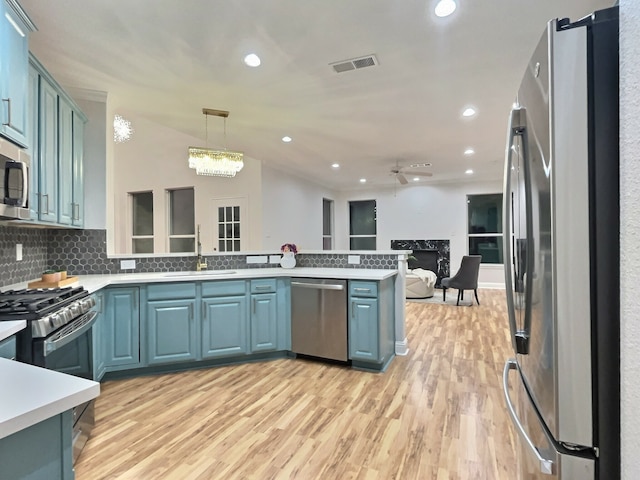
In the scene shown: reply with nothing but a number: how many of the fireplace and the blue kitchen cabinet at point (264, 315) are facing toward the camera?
2

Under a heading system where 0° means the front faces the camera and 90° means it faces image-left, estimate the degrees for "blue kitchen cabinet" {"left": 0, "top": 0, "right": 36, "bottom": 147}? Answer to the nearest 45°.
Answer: approximately 315°

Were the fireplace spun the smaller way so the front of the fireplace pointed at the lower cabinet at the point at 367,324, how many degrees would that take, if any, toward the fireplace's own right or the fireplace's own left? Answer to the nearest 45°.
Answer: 0° — it already faces it

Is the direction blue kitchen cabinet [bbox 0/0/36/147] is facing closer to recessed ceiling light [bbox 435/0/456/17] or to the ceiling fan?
the recessed ceiling light

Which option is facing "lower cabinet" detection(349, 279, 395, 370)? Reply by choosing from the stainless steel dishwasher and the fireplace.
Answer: the fireplace

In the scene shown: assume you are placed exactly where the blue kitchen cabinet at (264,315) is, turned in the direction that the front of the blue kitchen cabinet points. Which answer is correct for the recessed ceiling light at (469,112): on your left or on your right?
on your left

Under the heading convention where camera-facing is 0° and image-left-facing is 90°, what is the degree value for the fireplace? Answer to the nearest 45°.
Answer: approximately 0°

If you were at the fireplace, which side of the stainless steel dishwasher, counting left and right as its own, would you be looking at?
back
